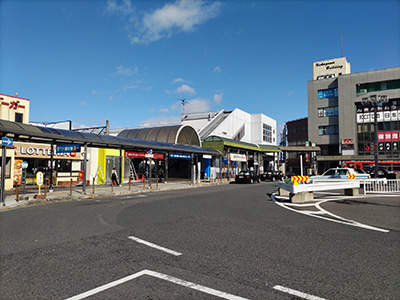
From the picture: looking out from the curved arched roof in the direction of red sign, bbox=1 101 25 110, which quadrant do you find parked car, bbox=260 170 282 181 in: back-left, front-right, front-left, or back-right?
back-left

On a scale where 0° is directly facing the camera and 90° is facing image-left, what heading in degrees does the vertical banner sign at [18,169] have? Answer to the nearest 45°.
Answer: approximately 0°

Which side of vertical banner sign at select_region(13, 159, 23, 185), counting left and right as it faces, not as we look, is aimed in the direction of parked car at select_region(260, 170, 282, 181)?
left

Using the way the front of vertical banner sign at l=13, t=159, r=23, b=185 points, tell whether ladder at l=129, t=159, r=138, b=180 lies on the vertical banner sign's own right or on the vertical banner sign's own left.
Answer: on the vertical banner sign's own left

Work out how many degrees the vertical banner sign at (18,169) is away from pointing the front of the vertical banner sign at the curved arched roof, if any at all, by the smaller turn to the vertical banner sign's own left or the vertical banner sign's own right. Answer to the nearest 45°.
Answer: approximately 135° to the vertical banner sign's own left

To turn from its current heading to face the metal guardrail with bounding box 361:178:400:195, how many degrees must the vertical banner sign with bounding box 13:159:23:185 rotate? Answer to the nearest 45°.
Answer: approximately 45° to its left

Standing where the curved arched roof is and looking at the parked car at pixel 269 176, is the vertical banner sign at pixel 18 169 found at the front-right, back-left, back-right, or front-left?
back-right
